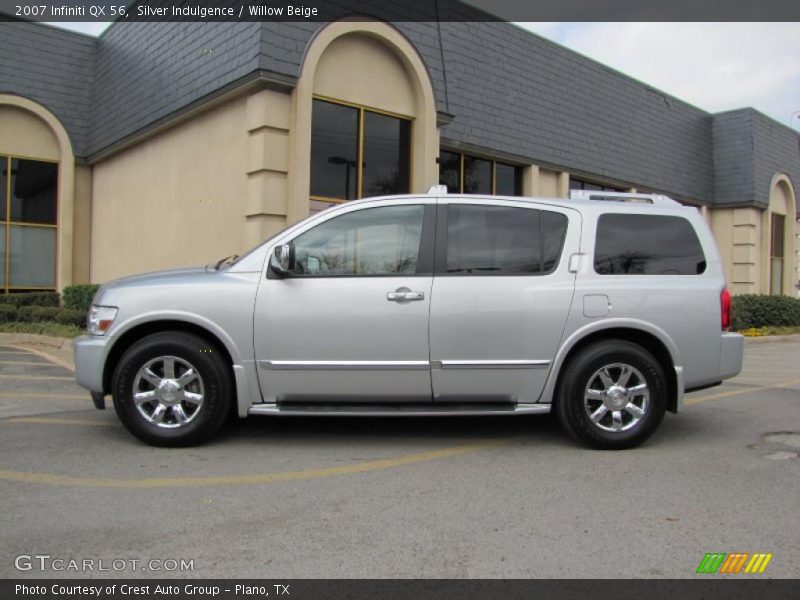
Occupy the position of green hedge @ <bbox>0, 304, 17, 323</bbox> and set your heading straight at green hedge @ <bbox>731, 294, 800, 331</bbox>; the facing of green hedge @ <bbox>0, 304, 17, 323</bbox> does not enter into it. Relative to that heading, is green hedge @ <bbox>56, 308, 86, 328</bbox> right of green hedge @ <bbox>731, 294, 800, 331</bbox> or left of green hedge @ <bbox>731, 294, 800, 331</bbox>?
right

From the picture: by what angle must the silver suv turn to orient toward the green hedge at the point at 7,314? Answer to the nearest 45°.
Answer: approximately 45° to its right

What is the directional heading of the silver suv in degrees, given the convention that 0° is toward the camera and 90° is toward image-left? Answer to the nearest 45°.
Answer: approximately 90°

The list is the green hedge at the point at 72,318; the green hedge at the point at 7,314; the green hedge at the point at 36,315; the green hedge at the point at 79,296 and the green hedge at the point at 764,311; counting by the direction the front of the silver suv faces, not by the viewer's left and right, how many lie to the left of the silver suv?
0

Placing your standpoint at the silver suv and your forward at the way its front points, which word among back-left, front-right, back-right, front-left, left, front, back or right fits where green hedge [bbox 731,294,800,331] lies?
back-right

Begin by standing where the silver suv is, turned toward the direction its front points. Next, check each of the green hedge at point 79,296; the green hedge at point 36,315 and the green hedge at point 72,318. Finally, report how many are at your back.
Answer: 0

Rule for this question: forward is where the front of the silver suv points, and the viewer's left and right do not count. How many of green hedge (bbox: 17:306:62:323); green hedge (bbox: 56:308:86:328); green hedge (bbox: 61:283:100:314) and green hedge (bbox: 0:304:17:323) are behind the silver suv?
0

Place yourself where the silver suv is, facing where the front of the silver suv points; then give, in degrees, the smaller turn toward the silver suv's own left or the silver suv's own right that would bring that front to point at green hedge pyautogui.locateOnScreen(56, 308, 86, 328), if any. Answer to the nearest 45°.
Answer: approximately 45° to the silver suv's own right

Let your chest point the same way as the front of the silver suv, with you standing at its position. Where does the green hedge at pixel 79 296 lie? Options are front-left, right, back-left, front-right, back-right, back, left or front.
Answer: front-right
